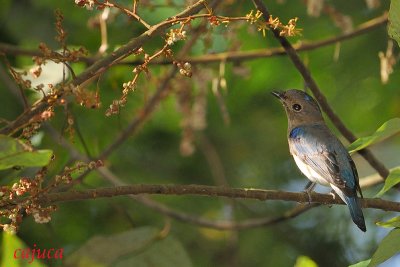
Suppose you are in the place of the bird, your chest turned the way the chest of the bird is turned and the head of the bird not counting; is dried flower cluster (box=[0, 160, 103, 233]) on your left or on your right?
on your left

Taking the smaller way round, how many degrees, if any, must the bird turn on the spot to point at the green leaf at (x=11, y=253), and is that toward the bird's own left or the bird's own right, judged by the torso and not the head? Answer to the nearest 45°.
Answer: approximately 45° to the bird's own left

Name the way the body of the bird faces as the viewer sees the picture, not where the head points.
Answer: to the viewer's left
